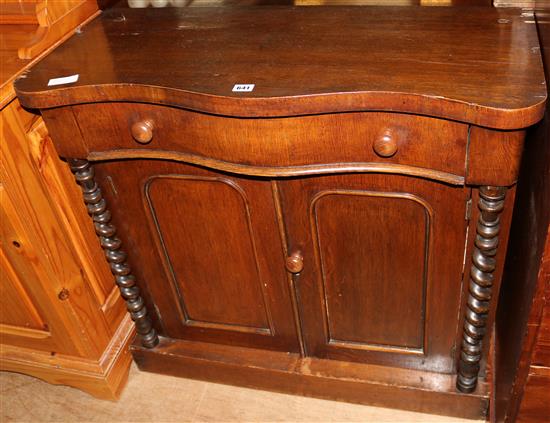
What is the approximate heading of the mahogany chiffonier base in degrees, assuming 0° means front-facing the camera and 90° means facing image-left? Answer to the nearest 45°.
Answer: approximately 0°

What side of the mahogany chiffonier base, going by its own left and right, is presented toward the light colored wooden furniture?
right
